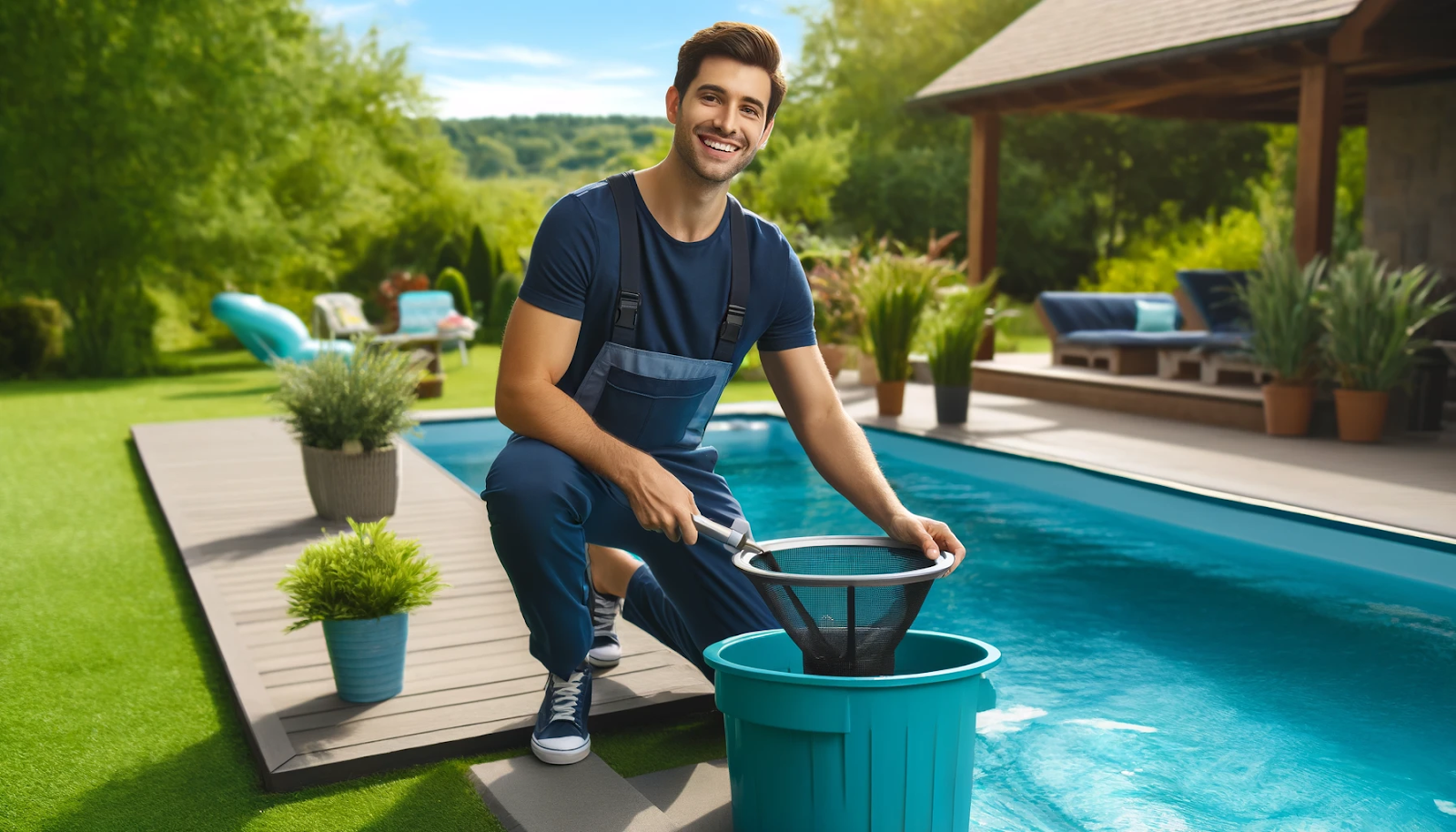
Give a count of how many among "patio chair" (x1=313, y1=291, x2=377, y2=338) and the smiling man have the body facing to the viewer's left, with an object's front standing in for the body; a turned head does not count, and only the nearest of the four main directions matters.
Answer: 0

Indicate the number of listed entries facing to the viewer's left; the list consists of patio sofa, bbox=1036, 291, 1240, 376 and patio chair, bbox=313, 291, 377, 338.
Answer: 0

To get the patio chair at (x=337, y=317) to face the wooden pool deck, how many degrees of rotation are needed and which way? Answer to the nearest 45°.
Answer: approximately 45° to its right

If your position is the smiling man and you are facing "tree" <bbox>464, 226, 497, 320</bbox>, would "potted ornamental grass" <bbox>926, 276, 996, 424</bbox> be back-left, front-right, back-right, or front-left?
front-right

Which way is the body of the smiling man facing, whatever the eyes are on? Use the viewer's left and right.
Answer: facing the viewer

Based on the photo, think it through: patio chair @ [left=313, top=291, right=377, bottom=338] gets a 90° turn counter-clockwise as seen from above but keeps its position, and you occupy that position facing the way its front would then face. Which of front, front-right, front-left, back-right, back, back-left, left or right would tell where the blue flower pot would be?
back-right

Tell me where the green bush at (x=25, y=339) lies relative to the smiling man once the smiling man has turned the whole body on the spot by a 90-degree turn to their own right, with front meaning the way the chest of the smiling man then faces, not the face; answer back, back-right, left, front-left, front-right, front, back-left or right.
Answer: front-right

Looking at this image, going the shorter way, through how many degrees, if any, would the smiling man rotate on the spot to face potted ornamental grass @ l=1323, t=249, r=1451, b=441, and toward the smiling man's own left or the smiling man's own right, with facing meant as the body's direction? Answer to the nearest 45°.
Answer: approximately 135° to the smiling man's own left

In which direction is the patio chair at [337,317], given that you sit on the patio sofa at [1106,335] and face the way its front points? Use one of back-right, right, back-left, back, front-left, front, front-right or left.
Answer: back-right

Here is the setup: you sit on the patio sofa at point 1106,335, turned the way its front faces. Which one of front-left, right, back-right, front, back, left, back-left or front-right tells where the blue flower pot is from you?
front-right

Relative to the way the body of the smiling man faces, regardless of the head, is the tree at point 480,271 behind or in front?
behind

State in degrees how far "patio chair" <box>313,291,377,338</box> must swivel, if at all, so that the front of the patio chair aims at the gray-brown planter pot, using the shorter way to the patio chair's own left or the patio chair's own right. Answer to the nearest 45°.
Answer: approximately 45° to the patio chair's own right

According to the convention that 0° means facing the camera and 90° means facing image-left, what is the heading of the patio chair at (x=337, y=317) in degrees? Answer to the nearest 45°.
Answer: approximately 315°

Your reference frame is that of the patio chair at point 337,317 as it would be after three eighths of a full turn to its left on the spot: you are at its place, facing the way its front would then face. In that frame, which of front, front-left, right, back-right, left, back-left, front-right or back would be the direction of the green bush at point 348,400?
back

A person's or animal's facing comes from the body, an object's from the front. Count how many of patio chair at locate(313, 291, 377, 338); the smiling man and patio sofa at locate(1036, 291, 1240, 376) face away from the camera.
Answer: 0

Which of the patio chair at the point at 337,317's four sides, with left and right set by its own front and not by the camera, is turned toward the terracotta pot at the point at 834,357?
front
